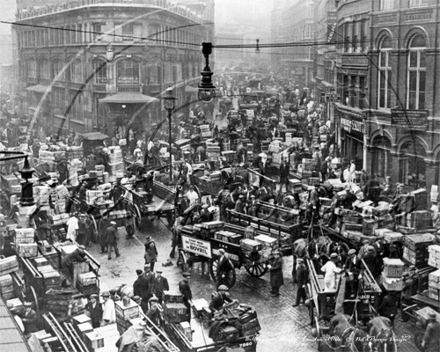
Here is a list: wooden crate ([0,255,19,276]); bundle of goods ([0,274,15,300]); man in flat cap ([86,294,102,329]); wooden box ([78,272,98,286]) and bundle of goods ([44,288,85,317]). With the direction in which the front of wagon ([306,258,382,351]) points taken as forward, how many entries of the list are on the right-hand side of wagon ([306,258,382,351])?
5

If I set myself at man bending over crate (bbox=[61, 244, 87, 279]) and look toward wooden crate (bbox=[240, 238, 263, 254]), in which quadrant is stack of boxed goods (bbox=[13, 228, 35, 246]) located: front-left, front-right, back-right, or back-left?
back-left

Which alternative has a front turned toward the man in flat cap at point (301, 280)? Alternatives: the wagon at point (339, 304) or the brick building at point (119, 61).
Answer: the brick building

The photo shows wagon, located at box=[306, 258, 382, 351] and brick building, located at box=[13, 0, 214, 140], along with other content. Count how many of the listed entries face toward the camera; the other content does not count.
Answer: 2

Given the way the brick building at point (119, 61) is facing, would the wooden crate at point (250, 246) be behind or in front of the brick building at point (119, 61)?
in front

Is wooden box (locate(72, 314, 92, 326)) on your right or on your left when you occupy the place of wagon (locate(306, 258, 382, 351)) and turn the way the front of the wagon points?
on your right

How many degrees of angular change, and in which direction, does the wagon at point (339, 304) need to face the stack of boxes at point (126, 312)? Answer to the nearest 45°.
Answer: approximately 45° to its right

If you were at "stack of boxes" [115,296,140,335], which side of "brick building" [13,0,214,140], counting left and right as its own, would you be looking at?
front

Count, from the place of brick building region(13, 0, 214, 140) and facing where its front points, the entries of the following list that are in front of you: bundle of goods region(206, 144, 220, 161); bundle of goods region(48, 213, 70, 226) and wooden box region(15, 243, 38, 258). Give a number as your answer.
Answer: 3

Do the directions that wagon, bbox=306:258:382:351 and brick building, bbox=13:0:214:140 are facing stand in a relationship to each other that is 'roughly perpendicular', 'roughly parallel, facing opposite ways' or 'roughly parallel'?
roughly parallel

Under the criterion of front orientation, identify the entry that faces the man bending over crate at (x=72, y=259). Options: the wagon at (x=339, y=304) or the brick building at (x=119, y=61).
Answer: the brick building

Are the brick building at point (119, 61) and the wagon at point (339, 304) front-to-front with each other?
no

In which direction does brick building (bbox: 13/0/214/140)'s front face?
toward the camera

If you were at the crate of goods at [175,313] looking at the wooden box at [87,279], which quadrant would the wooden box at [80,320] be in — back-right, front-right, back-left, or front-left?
front-left

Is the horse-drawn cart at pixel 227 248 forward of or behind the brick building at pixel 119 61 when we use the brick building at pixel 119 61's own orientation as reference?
forward

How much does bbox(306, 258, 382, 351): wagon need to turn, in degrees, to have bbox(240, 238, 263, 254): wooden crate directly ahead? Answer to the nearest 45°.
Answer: approximately 135° to its right

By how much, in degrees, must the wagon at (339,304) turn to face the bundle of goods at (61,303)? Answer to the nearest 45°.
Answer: approximately 90° to its right

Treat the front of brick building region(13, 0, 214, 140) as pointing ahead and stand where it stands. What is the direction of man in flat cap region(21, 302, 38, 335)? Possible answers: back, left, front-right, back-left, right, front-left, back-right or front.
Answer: front

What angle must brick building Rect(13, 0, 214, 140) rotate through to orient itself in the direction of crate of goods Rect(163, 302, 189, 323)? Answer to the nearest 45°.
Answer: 0° — it already faces it

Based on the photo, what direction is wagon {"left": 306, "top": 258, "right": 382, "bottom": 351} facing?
toward the camera
